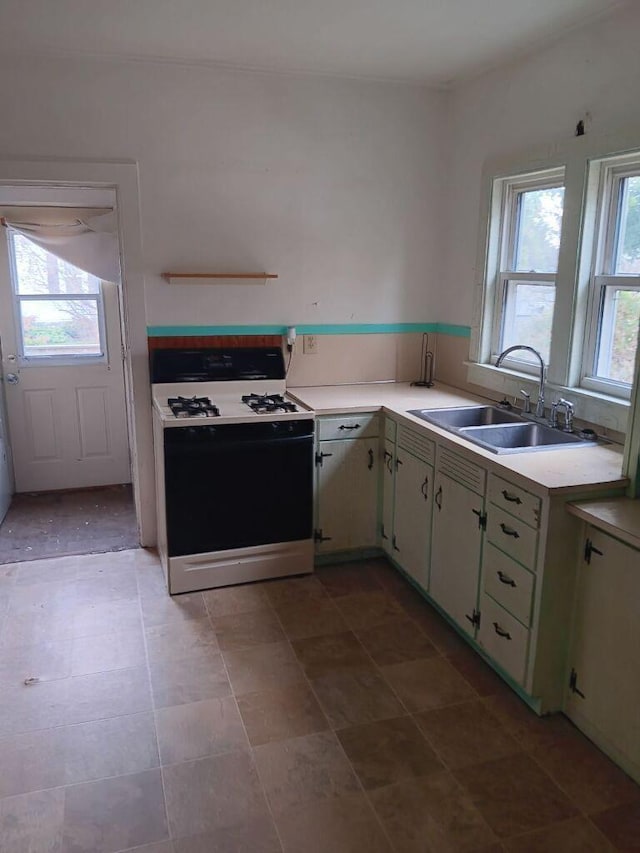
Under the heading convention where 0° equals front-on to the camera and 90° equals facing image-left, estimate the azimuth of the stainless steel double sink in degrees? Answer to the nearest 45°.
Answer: approximately 45°

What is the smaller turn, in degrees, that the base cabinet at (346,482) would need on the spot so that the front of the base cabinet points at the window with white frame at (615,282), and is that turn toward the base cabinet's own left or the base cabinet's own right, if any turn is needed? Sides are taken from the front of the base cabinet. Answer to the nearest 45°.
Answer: approximately 90° to the base cabinet's own left

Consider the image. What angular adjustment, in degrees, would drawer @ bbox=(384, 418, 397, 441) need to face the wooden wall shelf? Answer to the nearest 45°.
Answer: approximately 45° to its right

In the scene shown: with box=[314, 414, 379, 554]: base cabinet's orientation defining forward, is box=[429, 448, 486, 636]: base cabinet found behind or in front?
in front

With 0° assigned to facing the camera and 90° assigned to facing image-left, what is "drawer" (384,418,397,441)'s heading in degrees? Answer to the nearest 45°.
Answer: approximately 45°

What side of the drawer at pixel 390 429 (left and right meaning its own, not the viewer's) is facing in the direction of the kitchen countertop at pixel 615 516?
left

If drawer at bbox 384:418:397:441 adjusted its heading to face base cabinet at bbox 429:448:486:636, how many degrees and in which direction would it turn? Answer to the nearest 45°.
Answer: approximately 90° to its left
